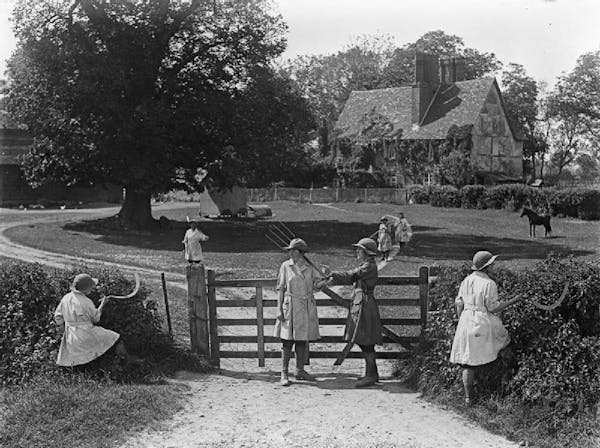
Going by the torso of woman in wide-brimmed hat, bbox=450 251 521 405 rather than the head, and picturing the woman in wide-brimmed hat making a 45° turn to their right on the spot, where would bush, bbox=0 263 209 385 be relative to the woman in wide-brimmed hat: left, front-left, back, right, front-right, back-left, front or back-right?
back

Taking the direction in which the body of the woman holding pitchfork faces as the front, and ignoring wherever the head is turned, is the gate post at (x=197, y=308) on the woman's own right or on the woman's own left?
on the woman's own right

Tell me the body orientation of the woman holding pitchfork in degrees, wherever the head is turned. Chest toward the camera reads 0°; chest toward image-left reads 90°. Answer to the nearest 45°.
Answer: approximately 0°

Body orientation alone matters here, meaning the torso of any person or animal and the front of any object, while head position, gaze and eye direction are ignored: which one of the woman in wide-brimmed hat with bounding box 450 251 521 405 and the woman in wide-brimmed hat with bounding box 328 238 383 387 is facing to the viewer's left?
the woman in wide-brimmed hat with bounding box 328 238 383 387

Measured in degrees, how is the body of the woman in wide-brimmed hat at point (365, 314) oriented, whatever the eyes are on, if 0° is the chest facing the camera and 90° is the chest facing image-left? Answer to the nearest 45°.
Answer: approximately 90°
